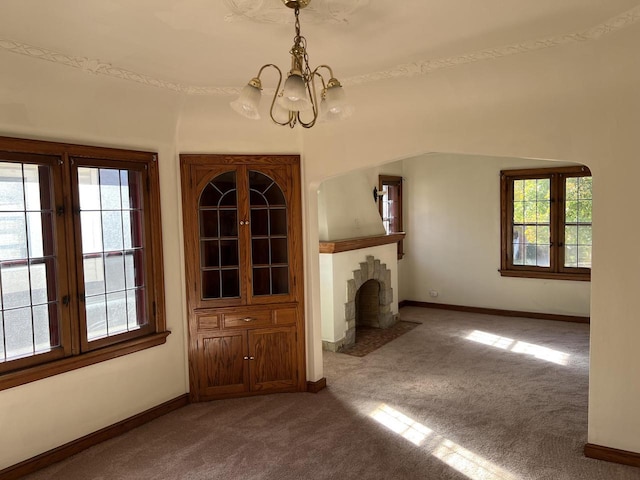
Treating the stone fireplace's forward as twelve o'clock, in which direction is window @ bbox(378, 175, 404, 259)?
The window is roughly at 8 o'clock from the stone fireplace.

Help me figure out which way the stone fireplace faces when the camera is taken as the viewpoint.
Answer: facing the viewer and to the right of the viewer

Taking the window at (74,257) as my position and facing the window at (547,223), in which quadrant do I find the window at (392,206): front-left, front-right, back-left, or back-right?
front-left

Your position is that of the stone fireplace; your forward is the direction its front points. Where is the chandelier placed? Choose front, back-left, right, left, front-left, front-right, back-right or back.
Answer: front-right

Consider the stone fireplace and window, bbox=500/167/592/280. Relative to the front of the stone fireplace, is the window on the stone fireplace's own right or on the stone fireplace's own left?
on the stone fireplace's own left

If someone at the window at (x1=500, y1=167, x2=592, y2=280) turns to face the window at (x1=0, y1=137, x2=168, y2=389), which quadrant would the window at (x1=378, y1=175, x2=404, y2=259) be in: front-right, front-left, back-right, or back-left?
front-right

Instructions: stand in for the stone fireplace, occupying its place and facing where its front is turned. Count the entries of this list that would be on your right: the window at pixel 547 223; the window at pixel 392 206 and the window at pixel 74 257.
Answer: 1

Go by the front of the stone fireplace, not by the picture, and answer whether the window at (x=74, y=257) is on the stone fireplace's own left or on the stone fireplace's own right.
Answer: on the stone fireplace's own right

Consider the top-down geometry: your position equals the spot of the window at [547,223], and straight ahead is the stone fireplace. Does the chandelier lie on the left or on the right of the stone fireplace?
left

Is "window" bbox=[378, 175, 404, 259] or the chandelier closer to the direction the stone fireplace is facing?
the chandelier
